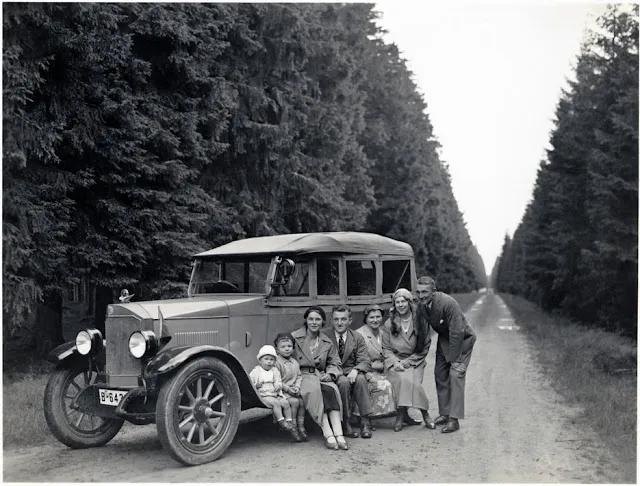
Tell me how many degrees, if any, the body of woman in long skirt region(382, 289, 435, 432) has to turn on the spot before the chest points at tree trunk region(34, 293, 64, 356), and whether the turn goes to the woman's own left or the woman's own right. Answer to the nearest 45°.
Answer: approximately 135° to the woman's own right

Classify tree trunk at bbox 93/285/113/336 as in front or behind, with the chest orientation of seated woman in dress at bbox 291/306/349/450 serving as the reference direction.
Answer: behind

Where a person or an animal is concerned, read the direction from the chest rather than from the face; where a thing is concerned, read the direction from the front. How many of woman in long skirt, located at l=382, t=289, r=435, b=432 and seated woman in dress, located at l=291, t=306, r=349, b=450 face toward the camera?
2

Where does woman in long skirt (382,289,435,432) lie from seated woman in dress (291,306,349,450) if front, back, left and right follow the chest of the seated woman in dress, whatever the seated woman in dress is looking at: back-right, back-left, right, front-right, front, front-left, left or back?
back-left

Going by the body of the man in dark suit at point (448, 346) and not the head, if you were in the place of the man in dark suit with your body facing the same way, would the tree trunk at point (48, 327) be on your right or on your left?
on your right

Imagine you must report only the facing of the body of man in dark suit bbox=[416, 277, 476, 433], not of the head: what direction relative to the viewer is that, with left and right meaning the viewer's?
facing the viewer and to the left of the viewer

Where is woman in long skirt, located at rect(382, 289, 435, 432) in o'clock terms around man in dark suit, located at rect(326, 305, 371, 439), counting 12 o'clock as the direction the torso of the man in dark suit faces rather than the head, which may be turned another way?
The woman in long skirt is roughly at 8 o'clock from the man in dark suit.

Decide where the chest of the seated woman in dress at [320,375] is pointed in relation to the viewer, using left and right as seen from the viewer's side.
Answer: facing the viewer

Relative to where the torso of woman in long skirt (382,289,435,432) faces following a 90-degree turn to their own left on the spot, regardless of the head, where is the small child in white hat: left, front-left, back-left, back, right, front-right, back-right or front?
back-right

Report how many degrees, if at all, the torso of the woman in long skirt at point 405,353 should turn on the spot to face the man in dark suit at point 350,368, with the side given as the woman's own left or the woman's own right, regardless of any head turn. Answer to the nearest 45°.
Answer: approximately 45° to the woman's own right
